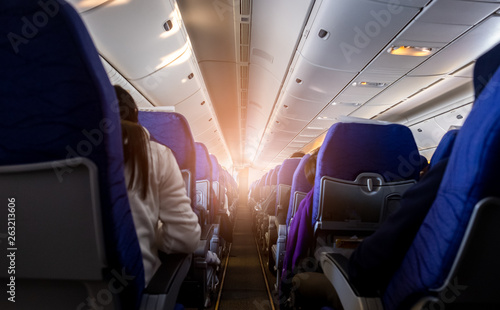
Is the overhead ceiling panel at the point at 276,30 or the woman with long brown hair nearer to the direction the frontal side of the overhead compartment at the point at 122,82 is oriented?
the overhead ceiling panel

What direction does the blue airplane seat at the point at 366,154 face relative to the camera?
away from the camera

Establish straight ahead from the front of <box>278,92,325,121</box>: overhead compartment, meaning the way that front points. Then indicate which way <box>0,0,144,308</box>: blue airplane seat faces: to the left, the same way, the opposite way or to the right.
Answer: to the right

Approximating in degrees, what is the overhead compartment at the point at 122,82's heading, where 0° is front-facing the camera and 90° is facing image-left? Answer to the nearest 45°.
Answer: approximately 270°

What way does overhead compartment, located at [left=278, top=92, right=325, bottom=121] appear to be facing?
to the viewer's left

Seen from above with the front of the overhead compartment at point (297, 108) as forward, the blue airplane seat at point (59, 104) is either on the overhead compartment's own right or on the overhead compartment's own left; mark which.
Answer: on the overhead compartment's own left

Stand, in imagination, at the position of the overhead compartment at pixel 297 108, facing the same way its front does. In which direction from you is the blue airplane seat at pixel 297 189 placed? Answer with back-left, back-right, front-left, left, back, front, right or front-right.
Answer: left

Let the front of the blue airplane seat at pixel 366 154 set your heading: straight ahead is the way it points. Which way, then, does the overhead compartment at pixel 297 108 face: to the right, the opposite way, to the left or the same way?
to the left

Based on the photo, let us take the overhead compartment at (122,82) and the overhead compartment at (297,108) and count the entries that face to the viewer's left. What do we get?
1

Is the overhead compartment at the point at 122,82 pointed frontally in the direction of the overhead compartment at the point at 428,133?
yes

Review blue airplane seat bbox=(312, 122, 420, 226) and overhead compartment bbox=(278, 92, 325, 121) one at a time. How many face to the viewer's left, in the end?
1
